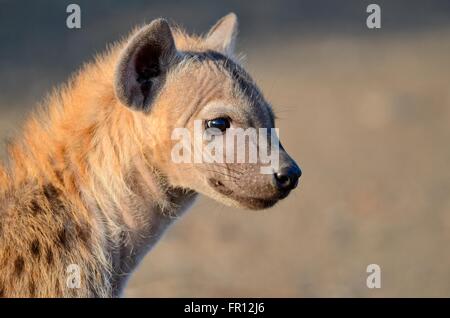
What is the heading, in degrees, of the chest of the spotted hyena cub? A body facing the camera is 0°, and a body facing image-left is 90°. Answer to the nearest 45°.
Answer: approximately 270°
